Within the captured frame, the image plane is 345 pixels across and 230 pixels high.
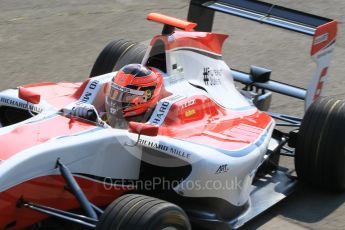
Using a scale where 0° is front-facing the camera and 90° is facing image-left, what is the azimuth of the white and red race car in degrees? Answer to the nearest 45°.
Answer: approximately 45°
